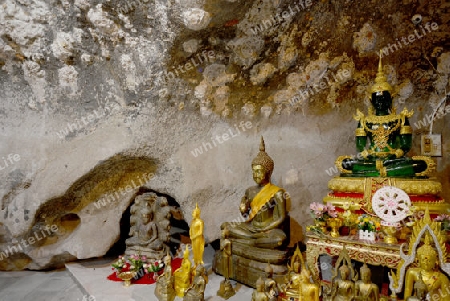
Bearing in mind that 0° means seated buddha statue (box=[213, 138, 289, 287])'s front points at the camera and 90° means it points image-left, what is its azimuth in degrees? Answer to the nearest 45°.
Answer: approximately 45°

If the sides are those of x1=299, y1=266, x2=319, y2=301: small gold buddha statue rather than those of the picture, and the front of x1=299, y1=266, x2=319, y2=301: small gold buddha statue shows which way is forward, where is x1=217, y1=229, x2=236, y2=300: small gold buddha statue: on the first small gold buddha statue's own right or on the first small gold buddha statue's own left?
on the first small gold buddha statue's own right

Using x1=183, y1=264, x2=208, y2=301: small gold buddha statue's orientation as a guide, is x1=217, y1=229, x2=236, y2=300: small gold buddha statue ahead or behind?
behind

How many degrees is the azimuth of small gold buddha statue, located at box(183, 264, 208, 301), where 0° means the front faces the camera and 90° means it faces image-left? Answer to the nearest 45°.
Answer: approximately 45°

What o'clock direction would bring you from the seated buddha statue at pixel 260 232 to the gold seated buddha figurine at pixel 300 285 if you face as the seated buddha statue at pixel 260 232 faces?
The gold seated buddha figurine is roughly at 10 o'clock from the seated buddha statue.

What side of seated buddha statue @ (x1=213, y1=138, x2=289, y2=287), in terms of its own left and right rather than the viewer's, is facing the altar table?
left
